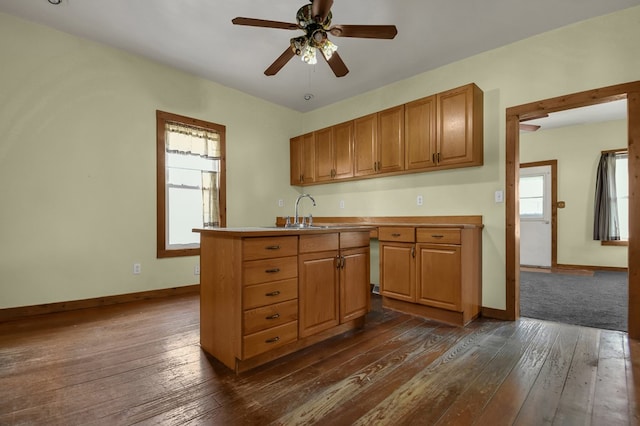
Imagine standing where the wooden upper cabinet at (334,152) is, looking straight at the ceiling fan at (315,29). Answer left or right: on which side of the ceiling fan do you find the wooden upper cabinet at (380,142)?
left

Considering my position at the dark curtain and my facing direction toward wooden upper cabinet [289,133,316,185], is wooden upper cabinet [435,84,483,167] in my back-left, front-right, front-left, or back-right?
front-left

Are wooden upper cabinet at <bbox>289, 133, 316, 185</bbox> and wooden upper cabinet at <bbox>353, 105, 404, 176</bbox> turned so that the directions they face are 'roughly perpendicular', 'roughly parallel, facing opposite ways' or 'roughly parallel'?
roughly parallel

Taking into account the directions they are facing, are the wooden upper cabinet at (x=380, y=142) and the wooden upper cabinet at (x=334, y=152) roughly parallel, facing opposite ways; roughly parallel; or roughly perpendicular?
roughly parallel

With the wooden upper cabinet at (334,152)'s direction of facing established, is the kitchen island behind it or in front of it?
in front

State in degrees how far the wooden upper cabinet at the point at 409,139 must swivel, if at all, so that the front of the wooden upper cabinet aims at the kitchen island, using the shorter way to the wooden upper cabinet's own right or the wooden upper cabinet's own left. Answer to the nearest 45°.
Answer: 0° — it already faces it

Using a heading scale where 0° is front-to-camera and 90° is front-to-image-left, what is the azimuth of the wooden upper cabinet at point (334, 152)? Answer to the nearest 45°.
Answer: approximately 45°

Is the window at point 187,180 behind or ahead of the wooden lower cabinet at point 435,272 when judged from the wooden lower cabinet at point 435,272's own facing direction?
ahead

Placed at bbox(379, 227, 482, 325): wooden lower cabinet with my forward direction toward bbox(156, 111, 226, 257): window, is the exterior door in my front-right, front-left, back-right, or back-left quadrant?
back-right

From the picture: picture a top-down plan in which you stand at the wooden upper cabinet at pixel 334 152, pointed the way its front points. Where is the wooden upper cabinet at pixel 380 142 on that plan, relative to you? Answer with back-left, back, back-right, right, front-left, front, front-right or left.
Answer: left

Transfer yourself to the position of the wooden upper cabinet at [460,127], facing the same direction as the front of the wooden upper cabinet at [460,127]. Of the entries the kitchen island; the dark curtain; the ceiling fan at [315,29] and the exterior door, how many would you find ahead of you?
2

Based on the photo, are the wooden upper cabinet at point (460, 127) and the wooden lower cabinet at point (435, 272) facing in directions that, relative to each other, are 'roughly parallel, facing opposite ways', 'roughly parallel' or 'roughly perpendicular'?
roughly parallel

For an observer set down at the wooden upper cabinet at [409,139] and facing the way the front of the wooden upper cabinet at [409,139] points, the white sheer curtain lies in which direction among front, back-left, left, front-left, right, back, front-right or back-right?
front-right

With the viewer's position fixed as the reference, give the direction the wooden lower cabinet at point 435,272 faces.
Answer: facing the viewer and to the left of the viewer
